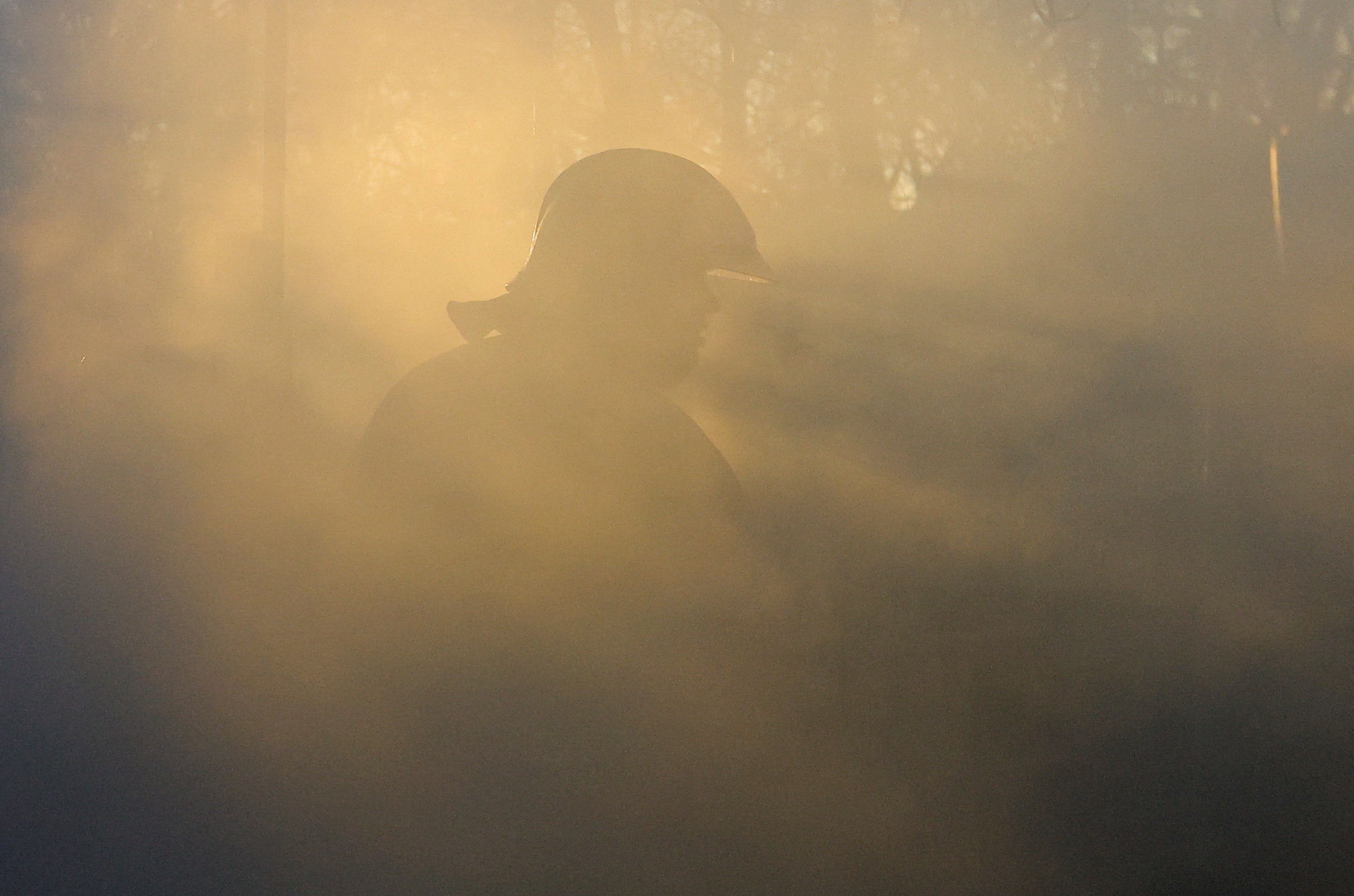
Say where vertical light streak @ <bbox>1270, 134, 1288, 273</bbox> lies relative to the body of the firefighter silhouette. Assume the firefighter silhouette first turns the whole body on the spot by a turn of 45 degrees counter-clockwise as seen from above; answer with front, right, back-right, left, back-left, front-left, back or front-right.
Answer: front-right

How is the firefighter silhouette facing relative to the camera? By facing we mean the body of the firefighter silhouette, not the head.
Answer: to the viewer's right
